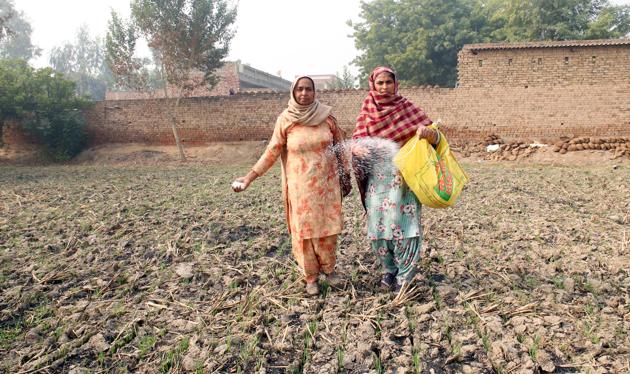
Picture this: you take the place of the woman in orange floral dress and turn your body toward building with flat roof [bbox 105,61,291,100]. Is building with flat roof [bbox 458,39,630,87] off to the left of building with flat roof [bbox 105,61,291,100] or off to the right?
right

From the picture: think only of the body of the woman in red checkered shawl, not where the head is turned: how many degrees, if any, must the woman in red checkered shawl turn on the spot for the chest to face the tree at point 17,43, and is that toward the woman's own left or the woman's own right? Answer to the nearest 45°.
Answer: approximately 135° to the woman's own right

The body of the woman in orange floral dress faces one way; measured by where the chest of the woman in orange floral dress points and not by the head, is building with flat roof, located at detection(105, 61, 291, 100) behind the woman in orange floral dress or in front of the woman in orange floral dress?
behind

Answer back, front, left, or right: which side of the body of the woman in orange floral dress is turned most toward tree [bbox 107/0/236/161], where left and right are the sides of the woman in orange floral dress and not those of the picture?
back

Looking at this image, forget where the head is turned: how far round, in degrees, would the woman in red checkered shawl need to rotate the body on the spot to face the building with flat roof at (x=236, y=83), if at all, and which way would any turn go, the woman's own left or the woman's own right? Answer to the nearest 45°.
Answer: approximately 180°

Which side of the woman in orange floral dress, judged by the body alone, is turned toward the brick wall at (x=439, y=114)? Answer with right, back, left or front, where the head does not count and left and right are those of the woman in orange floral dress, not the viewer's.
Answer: back

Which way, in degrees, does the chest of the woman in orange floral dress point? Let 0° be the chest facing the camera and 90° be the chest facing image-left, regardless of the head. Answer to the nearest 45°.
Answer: approximately 0°

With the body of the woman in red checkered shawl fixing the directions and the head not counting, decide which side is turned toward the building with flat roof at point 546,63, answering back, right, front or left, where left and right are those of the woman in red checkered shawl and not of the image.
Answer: back

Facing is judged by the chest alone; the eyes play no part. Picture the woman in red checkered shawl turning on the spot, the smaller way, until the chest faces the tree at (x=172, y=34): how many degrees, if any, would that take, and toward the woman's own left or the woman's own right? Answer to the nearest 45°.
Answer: approximately 135° to the woman's own right

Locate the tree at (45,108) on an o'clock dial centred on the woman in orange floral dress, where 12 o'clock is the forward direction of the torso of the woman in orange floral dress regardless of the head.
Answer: The tree is roughly at 5 o'clock from the woman in orange floral dress.
